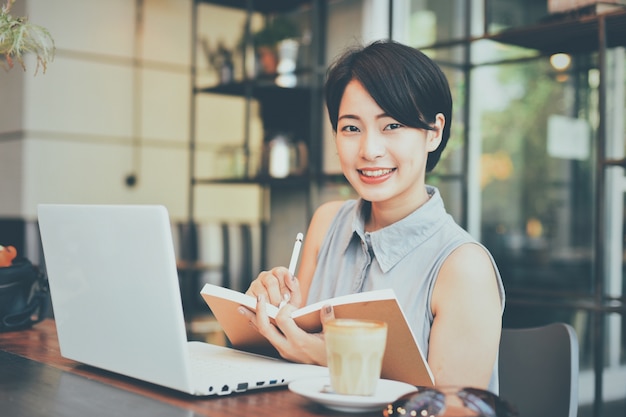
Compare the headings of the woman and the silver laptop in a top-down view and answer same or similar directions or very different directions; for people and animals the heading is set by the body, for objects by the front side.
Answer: very different directions

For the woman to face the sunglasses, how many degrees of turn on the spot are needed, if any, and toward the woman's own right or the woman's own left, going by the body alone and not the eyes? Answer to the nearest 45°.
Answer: approximately 45° to the woman's own left

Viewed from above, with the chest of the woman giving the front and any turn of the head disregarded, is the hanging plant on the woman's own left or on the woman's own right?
on the woman's own right

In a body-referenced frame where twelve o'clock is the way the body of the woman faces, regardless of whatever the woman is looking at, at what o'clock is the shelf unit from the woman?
The shelf unit is roughly at 4 o'clock from the woman.

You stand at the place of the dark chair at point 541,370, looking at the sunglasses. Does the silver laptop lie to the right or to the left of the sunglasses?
right

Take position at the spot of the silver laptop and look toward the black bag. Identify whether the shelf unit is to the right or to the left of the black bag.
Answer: right

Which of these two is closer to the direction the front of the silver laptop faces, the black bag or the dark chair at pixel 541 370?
the dark chair

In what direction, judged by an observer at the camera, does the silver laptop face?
facing away from the viewer and to the right of the viewer

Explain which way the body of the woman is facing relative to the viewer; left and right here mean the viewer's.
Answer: facing the viewer and to the left of the viewer
